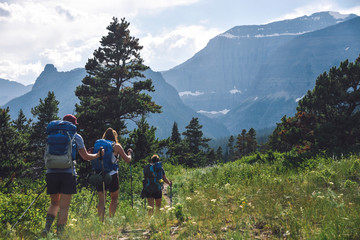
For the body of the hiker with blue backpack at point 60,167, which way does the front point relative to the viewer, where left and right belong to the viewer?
facing away from the viewer and to the right of the viewer

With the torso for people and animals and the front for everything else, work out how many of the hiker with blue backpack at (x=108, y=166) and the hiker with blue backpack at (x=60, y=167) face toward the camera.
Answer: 0

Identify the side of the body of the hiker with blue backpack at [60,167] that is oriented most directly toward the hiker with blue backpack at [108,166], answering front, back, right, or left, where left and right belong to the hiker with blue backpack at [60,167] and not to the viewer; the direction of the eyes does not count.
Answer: front

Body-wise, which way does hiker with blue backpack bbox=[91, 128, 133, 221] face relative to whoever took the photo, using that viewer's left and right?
facing away from the viewer and to the right of the viewer

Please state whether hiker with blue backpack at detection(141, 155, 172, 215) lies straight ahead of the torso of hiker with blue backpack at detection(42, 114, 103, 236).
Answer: yes

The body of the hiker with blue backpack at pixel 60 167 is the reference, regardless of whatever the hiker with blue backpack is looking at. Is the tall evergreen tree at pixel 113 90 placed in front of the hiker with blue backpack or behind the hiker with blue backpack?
in front

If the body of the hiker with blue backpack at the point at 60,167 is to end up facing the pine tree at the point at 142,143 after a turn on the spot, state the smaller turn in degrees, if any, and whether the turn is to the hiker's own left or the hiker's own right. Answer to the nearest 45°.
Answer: approximately 45° to the hiker's own left

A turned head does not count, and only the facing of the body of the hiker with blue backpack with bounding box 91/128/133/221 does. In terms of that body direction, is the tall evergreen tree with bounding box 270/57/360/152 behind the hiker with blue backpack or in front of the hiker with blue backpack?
in front

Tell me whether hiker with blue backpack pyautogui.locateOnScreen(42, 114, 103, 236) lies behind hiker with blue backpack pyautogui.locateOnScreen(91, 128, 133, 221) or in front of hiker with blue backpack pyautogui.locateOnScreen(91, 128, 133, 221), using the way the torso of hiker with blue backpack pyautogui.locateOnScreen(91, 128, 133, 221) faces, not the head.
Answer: behind

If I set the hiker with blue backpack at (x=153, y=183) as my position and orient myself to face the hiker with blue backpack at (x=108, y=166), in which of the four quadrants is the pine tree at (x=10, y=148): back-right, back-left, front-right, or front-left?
back-right
